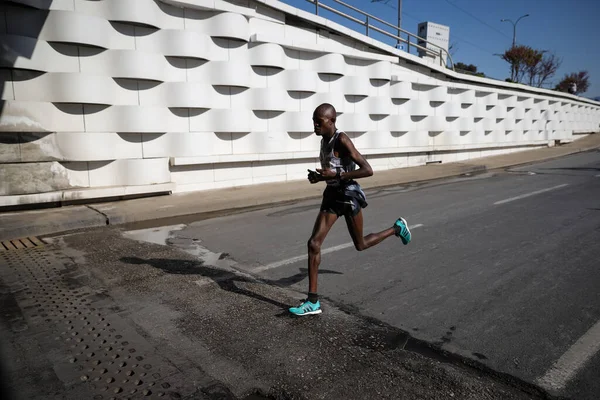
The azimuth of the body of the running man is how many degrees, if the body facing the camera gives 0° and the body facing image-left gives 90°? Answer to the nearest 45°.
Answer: approximately 90°

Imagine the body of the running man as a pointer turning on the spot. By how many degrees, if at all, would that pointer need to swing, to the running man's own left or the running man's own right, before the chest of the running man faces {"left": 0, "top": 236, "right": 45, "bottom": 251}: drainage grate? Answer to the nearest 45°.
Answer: approximately 45° to the running man's own right
